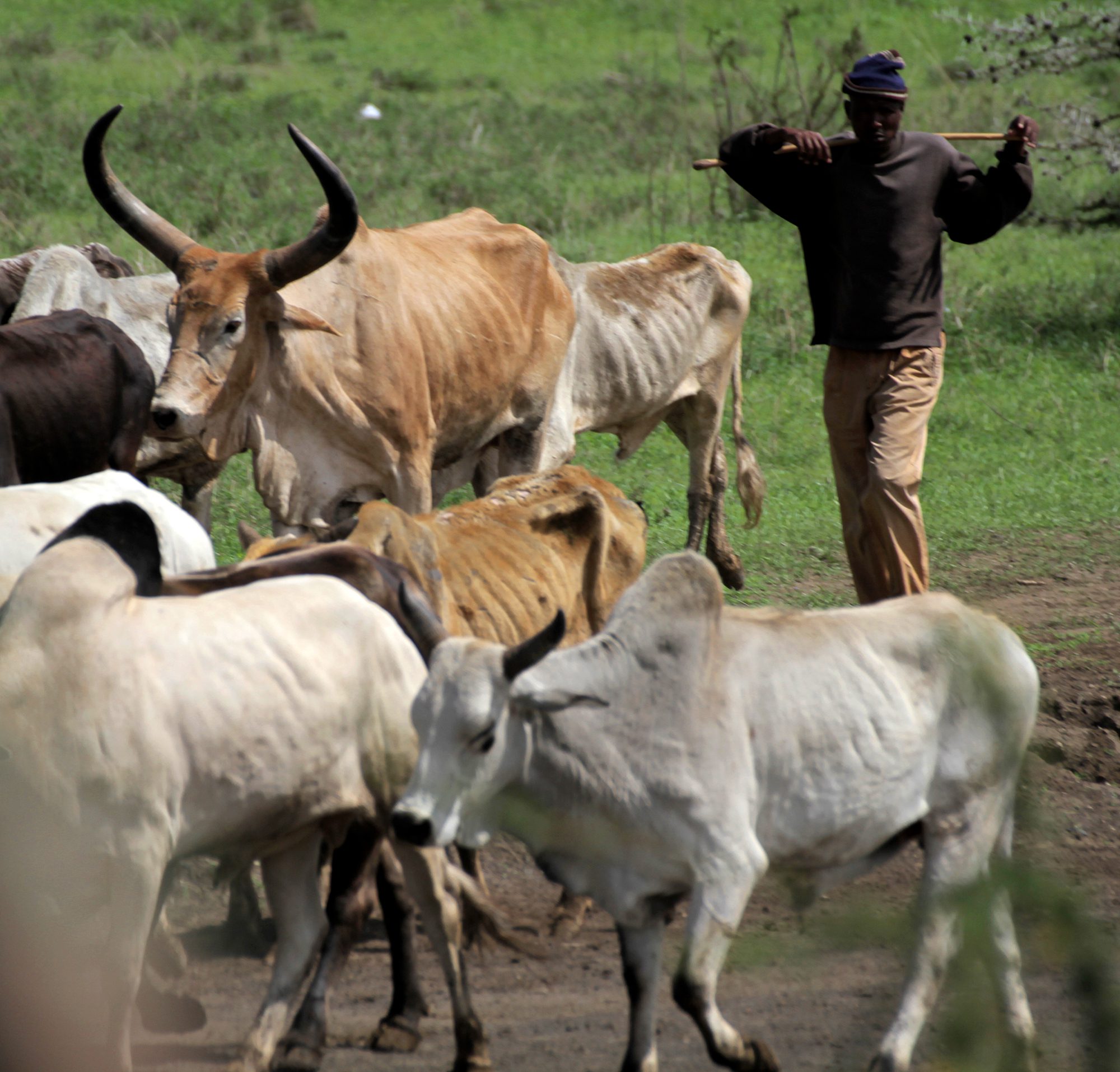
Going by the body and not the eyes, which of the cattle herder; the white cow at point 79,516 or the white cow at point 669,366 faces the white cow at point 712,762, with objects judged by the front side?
the cattle herder

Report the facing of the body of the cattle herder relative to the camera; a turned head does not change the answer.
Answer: toward the camera

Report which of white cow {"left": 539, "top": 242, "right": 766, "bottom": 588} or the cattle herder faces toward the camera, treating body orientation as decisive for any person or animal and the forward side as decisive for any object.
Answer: the cattle herder

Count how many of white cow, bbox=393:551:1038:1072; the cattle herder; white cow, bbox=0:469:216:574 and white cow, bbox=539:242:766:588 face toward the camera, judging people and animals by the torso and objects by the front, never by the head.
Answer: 1

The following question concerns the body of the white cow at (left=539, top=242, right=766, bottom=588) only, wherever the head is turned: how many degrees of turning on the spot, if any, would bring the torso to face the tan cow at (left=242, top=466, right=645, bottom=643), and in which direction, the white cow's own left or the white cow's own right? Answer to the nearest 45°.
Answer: approximately 90° to the white cow's own left

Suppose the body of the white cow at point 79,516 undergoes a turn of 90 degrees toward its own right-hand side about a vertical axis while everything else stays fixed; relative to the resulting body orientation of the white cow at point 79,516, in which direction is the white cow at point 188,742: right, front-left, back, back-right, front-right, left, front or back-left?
back

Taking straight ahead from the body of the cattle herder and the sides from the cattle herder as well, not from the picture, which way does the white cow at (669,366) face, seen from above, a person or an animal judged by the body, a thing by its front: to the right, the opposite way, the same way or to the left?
to the right

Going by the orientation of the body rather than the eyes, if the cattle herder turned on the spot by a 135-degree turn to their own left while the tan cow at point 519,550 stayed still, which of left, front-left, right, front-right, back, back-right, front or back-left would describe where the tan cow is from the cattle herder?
back

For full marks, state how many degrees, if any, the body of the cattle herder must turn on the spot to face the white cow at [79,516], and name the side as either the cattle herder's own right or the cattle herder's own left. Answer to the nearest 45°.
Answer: approximately 45° to the cattle herder's own right

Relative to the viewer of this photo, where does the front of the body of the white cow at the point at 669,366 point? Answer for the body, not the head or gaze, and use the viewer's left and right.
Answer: facing to the left of the viewer

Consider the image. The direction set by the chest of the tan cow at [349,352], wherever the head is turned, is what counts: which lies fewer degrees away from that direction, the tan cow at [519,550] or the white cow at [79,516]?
the white cow

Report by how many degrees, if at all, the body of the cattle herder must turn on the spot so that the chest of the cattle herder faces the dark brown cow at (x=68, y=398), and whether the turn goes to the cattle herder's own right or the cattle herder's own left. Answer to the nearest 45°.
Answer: approximately 90° to the cattle herder's own right

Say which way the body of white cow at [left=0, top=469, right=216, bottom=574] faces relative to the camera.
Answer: to the viewer's left

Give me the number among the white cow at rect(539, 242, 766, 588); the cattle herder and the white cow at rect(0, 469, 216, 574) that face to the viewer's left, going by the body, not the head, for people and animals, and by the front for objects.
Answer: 2

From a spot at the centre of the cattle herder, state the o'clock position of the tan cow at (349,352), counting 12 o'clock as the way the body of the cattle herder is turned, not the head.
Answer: The tan cow is roughly at 3 o'clock from the cattle herder.

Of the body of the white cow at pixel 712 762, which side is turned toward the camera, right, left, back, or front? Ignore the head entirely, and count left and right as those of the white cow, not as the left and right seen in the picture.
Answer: left

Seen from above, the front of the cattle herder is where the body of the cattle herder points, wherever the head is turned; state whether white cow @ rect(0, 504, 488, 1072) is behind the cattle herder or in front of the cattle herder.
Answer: in front

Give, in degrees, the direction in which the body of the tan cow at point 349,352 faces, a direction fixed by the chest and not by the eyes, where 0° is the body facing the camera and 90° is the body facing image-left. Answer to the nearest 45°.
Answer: approximately 45°
